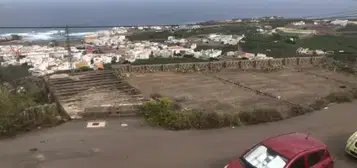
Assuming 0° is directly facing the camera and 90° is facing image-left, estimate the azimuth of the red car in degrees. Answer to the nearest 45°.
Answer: approximately 45°

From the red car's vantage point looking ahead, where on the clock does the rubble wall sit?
The rubble wall is roughly at 2 o'clock from the red car.

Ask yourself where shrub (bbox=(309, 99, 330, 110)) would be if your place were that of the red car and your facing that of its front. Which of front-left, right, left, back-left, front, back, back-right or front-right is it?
back-right

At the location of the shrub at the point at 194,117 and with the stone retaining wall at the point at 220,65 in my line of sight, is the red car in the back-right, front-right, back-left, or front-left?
back-right

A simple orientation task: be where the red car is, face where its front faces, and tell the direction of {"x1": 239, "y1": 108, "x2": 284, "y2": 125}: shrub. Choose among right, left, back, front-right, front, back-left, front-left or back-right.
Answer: back-right

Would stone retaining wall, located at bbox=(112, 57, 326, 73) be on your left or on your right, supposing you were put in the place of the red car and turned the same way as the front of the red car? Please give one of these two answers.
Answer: on your right

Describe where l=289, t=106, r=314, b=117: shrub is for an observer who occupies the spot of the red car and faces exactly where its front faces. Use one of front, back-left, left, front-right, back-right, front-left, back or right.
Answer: back-right
